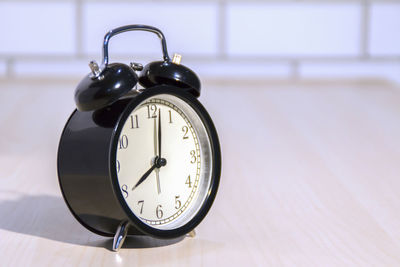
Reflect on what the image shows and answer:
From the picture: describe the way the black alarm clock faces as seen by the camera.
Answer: facing the viewer and to the right of the viewer
